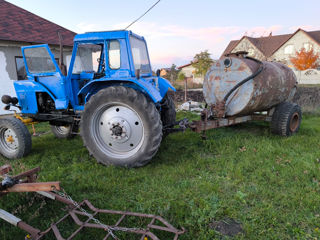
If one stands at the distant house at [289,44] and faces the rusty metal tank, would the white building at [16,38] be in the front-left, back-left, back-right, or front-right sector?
front-right

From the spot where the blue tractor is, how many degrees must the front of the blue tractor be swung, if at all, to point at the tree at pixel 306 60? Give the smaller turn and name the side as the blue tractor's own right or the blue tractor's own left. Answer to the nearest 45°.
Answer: approximately 90° to the blue tractor's own right

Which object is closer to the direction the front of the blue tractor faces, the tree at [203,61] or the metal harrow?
the tree

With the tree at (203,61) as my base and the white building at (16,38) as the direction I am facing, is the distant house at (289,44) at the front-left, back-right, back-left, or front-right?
back-left

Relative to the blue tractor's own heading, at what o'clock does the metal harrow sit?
The metal harrow is roughly at 8 o'clock from the blue tractor.

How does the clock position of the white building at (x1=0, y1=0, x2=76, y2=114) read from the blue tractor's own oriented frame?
The white building is roughly at 1 o'clock from the blue tractor.

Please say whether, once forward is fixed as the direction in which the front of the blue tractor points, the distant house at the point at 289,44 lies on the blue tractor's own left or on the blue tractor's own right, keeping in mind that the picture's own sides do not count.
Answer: on the blue tractor's own right

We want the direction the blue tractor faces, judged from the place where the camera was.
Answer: facing away from the viewer and to the left of the viewer

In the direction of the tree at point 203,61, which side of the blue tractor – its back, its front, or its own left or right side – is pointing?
right

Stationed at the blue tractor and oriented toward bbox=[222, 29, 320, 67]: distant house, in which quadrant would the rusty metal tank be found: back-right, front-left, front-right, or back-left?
front-right

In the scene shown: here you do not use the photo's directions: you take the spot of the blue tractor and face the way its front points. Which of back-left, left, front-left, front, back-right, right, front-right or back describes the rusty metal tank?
back-right

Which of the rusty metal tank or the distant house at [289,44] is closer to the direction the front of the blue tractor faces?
the distant house
